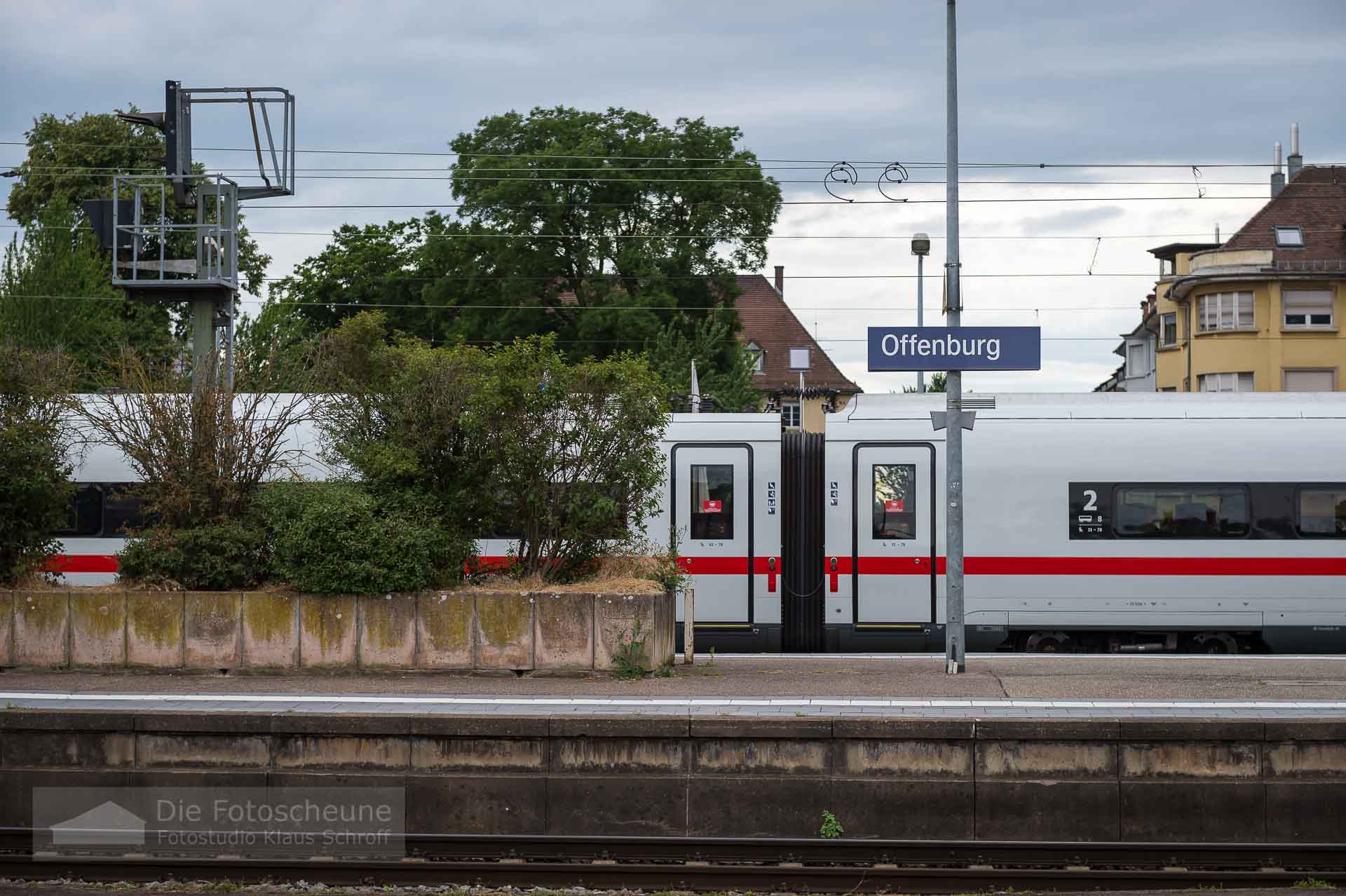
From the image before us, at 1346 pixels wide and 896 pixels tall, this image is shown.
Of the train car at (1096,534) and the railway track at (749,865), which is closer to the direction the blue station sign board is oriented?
the railway track

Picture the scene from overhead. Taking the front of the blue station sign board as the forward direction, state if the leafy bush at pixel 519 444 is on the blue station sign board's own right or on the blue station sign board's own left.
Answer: on the blue station sign board's own right

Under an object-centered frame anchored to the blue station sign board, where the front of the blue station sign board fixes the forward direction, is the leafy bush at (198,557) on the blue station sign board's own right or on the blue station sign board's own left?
on the blue station sign board's own right

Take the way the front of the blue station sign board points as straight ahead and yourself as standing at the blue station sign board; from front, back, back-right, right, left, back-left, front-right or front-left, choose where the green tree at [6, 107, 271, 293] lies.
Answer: back-right

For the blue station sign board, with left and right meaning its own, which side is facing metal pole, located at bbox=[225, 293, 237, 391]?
right

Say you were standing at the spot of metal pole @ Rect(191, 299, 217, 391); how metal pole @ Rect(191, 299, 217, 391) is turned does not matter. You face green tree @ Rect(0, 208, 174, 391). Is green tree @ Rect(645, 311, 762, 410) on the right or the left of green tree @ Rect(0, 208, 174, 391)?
right

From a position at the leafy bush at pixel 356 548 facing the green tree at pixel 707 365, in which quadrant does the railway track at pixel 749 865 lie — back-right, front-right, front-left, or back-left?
back-right

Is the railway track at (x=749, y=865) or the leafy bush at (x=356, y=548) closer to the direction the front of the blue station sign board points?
the railway track

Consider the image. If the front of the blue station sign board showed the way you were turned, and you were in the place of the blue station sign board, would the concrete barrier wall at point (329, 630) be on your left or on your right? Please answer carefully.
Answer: on your right

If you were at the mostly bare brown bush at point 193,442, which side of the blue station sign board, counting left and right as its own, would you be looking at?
right

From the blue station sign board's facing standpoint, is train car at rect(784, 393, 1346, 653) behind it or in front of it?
behind

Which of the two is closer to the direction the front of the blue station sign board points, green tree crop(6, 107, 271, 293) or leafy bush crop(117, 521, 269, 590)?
the leafy bush

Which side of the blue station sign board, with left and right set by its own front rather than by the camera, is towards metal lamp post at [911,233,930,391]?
back

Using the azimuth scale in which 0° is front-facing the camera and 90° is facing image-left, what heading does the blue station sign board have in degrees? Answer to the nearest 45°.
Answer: approximately 0°
